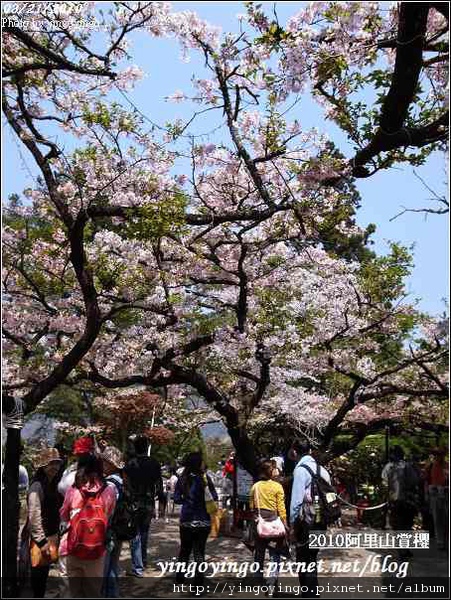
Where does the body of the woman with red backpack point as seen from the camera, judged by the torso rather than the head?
away from the camera

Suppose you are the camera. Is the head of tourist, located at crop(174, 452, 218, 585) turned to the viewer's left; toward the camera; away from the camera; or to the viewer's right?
away from the camera

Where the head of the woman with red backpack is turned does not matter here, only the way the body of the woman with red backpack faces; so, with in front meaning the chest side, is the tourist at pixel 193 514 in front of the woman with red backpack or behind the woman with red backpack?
in front

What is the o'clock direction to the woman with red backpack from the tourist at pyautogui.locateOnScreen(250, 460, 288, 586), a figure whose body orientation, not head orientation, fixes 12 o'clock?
The woman with red backpack is roughly at 7 o'clock from the tourist.

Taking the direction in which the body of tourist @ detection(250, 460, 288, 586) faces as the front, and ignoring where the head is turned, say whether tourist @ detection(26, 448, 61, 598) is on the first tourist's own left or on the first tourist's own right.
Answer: on the first tourist's own left

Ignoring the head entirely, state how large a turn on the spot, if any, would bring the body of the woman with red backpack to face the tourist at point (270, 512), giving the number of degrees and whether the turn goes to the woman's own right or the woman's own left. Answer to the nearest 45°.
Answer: approximately 45° to the woman's own right

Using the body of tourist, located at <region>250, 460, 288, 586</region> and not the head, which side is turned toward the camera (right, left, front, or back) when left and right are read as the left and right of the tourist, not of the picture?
back

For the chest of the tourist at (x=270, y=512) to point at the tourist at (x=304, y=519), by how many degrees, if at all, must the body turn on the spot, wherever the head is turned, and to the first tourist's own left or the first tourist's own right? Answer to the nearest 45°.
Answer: approximately 135° to the first tourist's own right

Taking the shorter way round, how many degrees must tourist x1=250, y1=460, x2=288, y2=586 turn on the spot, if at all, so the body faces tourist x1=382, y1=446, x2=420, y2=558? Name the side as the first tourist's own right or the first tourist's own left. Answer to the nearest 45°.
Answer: approximately 45° to the first tourist's own right
